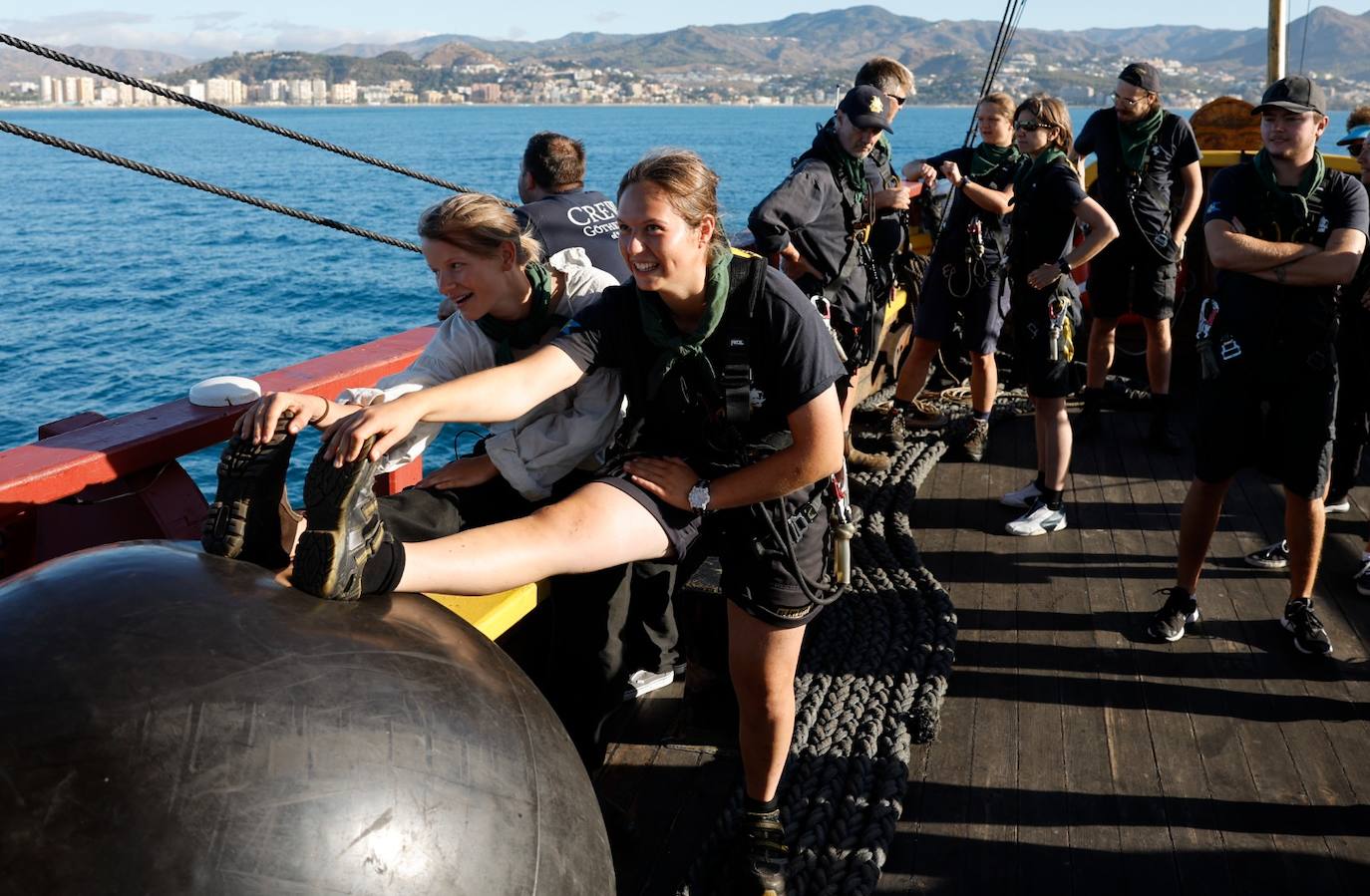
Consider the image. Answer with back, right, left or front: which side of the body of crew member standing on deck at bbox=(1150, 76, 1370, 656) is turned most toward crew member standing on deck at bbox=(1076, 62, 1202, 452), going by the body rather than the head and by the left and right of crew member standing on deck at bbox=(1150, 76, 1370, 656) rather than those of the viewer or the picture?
back

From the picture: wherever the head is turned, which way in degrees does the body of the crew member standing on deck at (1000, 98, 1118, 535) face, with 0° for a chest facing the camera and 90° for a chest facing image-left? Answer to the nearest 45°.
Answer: approximately 90°

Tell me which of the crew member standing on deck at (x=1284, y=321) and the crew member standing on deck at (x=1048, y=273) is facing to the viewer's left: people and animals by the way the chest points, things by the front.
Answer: the crew member standing on deck at (x=1048, y=273)

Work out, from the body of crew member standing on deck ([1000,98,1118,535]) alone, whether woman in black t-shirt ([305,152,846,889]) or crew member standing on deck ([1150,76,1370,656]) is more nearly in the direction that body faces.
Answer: the woman in black t-shirt

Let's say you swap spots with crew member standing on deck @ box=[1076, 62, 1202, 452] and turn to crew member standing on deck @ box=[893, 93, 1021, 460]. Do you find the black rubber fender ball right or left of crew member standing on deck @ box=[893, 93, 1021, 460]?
left

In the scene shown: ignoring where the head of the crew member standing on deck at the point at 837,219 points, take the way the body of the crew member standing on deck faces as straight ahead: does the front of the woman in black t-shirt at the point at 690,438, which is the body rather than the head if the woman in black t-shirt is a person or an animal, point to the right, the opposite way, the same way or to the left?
to the right

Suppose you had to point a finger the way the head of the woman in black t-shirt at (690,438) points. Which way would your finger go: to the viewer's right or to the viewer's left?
to the viewer's left
